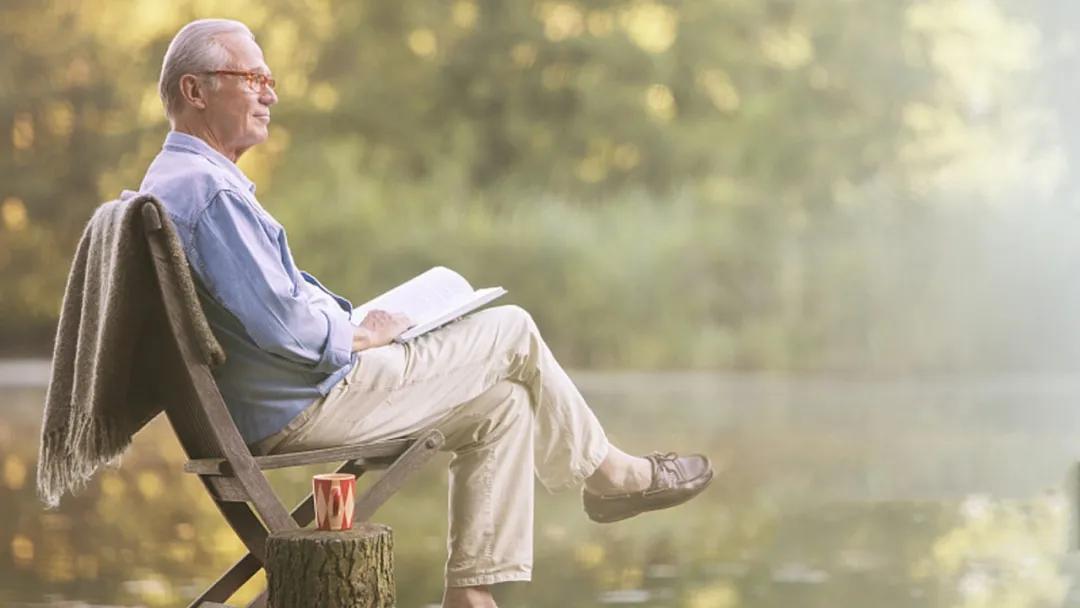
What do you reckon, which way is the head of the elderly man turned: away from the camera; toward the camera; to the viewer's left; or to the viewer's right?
to the viewer's right

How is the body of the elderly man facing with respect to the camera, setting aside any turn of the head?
to the viewer's right
